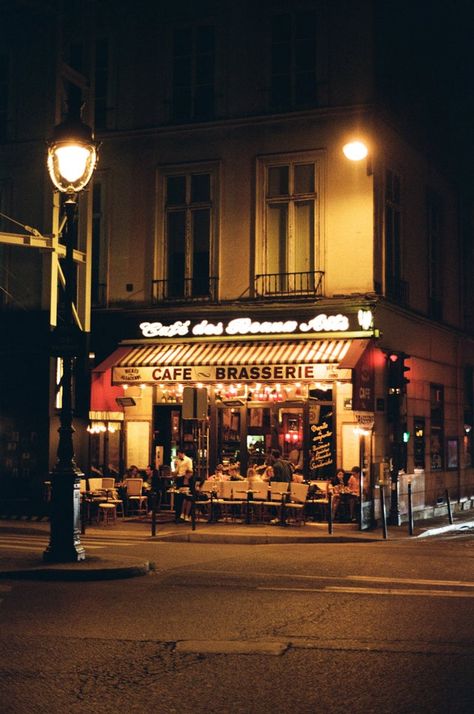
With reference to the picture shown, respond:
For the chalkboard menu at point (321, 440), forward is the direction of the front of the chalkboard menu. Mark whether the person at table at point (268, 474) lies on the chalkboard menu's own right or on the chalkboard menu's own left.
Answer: on the chalkboard menu's own right

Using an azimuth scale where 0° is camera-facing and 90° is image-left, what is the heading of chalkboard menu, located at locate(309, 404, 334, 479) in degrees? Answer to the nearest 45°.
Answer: approximately 0°

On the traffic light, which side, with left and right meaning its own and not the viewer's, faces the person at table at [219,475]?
right

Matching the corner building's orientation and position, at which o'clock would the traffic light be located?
The traffic light is roughly at 10 o'clock from the corner building.

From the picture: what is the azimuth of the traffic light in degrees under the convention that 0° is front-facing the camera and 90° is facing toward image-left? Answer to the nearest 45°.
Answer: approximately 0°

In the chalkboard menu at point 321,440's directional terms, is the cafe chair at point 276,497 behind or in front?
in front

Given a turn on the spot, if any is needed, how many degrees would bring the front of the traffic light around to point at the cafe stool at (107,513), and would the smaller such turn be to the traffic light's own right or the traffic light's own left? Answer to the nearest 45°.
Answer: approximately 90° to the traffic light's own right

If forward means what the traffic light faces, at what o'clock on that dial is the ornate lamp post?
The ornate lamp post is roughly at 1 o'clock from the traffic light.
